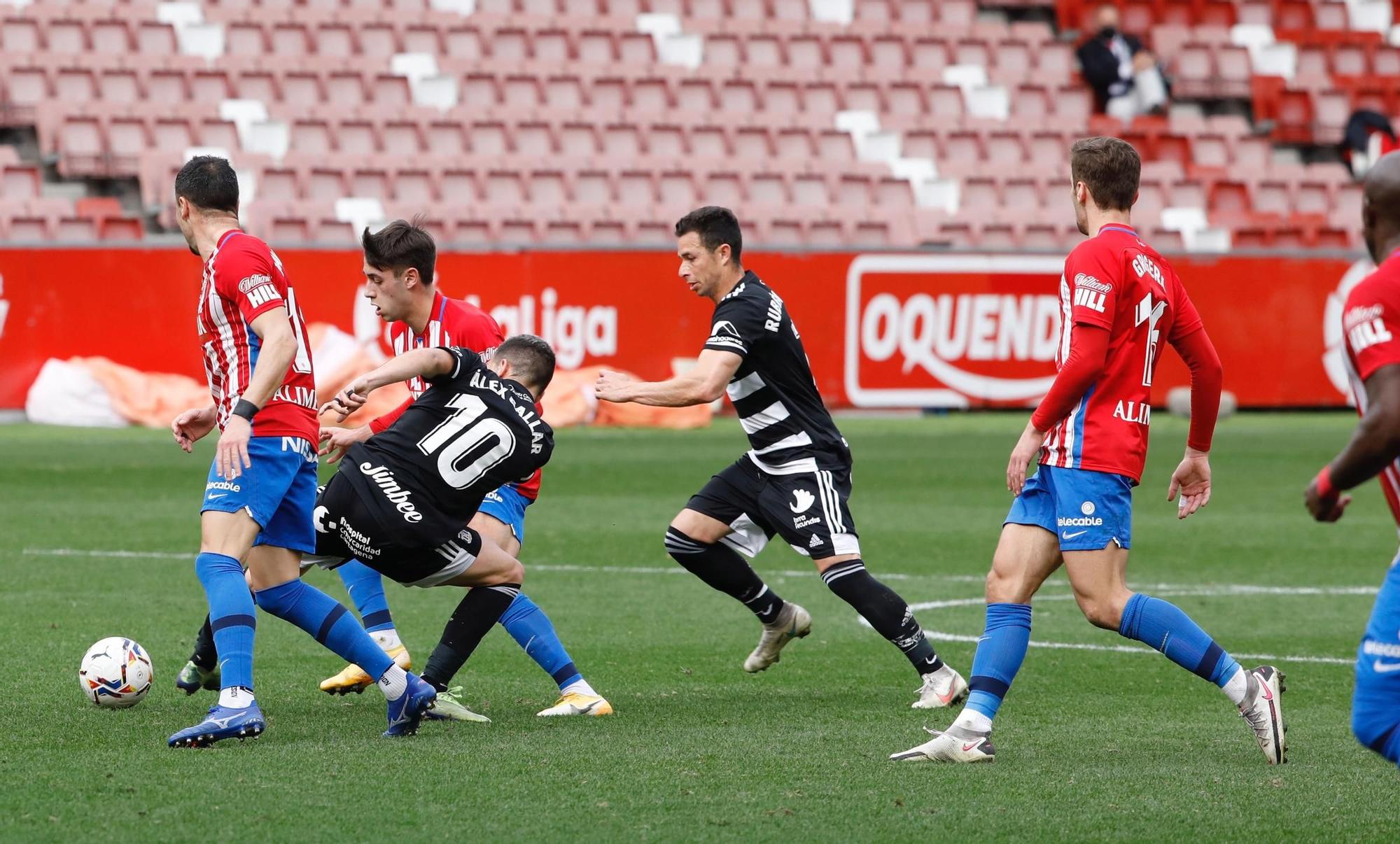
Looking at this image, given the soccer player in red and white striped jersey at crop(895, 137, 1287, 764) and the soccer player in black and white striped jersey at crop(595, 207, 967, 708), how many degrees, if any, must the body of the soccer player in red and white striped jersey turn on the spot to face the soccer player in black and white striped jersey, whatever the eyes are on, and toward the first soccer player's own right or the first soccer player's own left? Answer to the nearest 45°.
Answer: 0° — they already face them

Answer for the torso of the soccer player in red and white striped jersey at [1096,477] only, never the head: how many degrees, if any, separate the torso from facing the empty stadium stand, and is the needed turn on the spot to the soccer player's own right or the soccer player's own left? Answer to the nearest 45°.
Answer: approximately 45° to the soccer player's own right

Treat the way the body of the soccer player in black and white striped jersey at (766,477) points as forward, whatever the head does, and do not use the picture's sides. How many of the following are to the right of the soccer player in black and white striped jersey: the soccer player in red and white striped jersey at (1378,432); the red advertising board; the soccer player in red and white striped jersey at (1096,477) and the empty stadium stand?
2

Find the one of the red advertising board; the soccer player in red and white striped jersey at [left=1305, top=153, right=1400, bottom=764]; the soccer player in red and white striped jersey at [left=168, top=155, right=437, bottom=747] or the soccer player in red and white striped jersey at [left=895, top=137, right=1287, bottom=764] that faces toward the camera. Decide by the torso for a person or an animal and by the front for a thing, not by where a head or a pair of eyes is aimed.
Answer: the red advertising board

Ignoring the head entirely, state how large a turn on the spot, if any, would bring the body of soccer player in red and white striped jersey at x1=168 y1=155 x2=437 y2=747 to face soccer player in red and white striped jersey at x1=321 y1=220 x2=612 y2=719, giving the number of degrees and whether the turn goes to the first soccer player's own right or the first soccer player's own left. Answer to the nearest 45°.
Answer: approximately 135° to the first soccer player's own right

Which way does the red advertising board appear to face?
toward the camera

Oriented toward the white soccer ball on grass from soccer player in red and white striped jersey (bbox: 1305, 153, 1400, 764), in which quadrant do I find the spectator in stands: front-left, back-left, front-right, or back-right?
front-right

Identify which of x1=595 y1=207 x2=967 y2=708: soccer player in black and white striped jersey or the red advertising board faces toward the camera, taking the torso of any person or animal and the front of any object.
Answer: the red advertising board

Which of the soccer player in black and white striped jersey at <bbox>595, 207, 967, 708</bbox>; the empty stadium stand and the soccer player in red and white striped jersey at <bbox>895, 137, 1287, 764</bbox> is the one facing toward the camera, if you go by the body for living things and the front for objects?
the empty stadium stand

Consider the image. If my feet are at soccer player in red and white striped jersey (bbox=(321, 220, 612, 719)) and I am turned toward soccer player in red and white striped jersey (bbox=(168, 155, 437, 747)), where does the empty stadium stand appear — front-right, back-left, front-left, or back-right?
back-right

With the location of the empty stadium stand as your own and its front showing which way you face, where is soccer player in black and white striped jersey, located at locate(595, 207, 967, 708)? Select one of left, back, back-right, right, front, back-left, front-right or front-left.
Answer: front

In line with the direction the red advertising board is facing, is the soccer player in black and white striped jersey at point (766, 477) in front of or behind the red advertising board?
in front

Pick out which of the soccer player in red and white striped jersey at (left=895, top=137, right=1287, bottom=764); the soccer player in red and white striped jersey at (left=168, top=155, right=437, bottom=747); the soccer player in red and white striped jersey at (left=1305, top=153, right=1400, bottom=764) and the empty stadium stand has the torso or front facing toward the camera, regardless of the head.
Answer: the empty stadium stand

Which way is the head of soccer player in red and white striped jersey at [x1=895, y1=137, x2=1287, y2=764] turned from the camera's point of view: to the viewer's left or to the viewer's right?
to the viewer's left

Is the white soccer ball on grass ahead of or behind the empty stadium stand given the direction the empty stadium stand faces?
ahead

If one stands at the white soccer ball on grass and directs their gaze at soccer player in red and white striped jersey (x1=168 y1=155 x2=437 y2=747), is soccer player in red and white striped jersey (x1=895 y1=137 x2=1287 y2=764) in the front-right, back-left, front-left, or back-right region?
front-left
